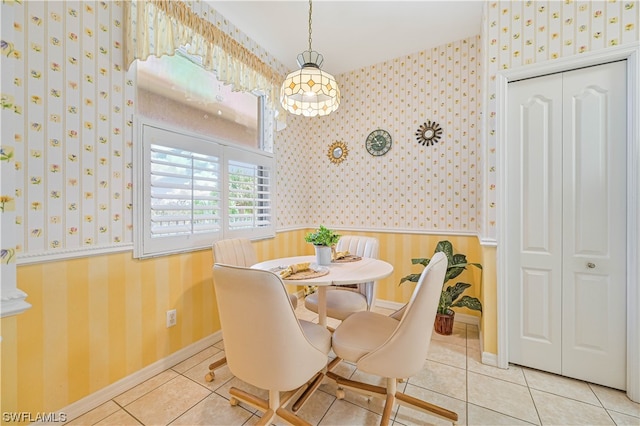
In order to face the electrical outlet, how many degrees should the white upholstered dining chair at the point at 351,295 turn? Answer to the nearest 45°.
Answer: approximately 45° to its right

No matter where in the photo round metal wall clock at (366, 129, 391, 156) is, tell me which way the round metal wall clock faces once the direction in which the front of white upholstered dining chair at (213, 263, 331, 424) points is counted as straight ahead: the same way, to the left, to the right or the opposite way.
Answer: the opposite way

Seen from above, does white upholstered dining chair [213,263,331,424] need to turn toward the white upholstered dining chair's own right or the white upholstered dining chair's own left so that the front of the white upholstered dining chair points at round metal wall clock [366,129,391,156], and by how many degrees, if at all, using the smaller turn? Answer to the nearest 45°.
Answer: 0° — it already faces it

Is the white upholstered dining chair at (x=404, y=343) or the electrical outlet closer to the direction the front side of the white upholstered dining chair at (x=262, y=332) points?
the white upholstered dining chair

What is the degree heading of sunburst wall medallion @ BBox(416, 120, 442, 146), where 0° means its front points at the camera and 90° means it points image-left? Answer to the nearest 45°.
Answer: approximately 0°

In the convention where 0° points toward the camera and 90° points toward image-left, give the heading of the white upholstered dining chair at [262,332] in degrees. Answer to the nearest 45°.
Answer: approximately 225°

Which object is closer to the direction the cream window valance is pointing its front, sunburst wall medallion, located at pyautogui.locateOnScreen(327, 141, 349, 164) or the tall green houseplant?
the tall green houseplant

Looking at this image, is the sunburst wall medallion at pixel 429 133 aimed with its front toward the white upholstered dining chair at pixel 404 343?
yes

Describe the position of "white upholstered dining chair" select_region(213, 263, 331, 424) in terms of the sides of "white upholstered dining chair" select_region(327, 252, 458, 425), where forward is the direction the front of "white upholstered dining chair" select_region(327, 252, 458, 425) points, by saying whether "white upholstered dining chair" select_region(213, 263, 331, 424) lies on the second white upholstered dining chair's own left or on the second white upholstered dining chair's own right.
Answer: on the second white upholstered dining chair's own left
